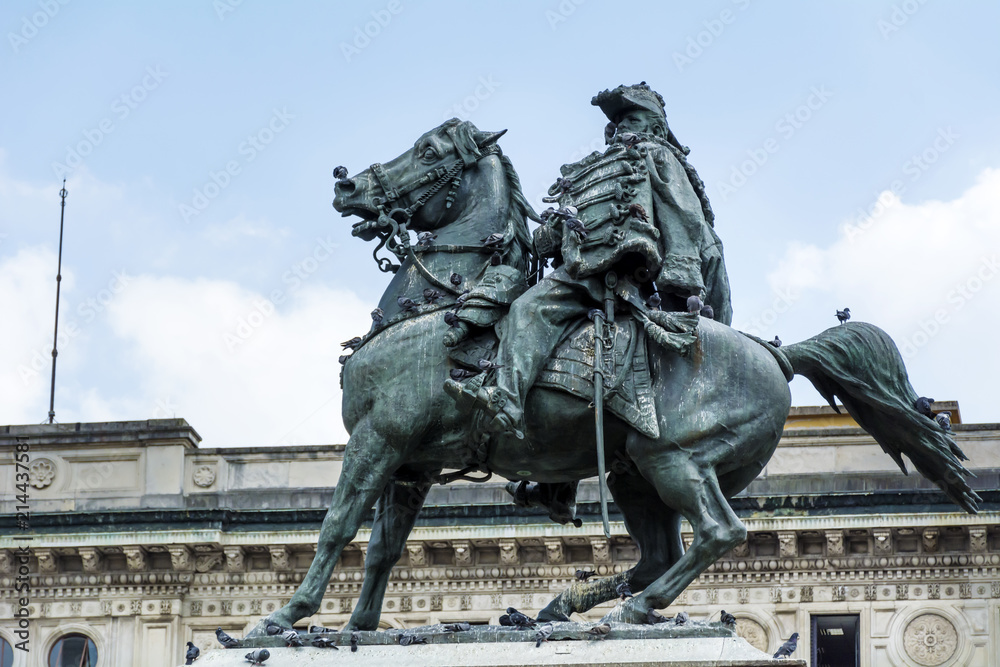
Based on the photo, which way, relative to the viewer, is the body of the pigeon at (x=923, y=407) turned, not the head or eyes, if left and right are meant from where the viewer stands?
facing to the left of the viewer

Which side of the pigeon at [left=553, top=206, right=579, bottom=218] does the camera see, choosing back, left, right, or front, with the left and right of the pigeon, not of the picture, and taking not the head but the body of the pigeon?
left

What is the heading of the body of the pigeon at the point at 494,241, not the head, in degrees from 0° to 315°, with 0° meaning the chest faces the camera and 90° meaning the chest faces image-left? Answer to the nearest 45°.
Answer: approximately 90°

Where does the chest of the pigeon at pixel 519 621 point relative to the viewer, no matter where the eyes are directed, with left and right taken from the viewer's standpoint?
facing to the left of the viewer
